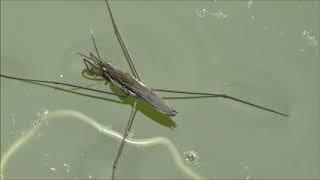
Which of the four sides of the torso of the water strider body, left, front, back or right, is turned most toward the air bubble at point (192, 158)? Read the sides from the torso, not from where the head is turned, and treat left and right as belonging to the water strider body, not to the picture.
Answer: back

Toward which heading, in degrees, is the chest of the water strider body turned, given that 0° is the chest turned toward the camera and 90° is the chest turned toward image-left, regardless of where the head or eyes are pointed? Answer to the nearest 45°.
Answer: approximately 135°
